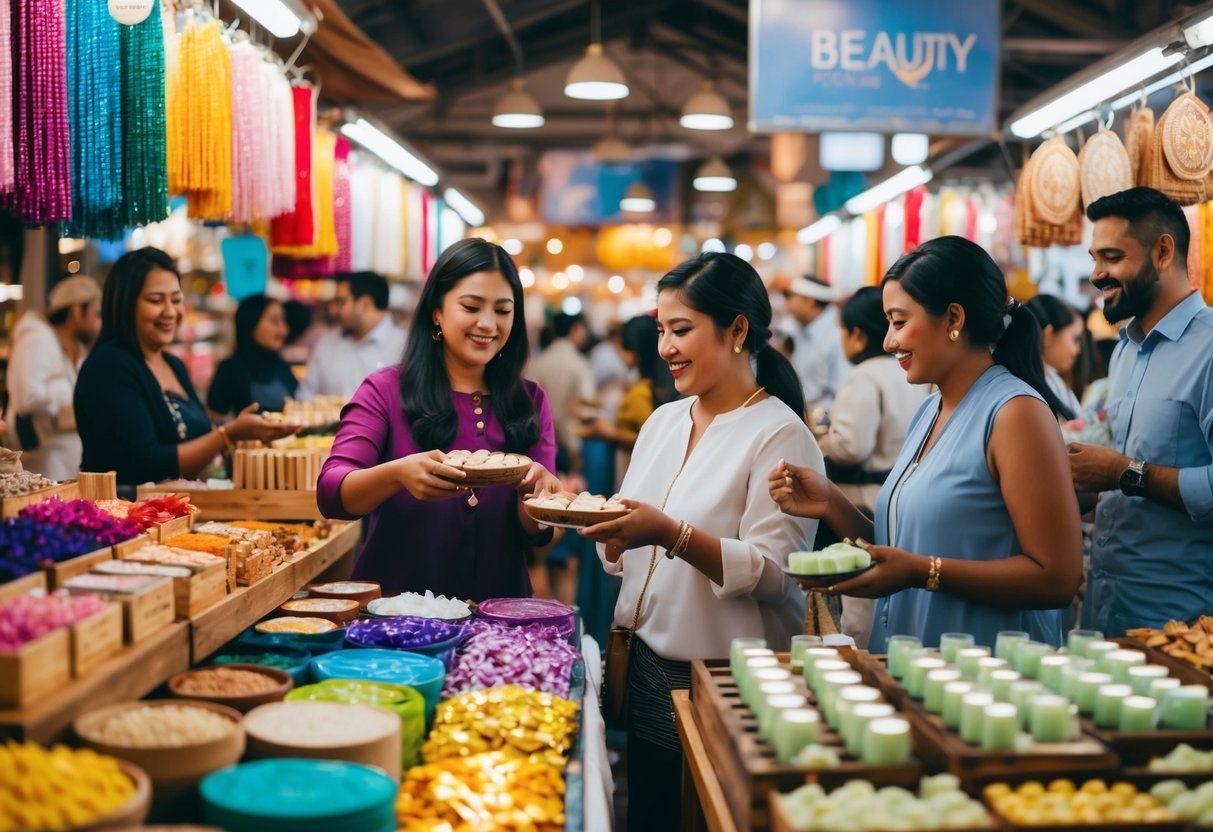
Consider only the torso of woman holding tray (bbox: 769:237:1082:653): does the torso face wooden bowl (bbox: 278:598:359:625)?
yes

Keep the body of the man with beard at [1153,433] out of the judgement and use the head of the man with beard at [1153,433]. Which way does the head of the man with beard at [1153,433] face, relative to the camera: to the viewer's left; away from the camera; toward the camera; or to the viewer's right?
to the viewer's left

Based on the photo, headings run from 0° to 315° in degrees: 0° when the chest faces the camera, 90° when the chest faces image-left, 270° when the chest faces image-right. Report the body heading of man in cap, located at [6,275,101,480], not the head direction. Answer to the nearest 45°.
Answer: approximately 270°

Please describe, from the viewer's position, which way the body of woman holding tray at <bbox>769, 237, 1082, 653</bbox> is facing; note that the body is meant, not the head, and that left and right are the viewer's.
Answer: facing to the left of the viewer

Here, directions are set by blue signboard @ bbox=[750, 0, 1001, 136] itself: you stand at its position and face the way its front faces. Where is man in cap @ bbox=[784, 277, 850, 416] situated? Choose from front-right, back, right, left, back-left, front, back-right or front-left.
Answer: back

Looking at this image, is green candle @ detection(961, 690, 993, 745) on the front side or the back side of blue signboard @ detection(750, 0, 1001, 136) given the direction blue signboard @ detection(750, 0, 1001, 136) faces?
on the front side

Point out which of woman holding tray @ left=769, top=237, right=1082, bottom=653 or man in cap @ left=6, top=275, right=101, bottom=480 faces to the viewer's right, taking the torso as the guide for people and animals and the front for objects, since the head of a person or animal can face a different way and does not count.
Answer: the man in cap

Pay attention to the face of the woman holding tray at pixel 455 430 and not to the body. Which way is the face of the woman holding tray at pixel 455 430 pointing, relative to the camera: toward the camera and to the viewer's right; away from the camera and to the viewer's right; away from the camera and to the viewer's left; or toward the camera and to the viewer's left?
toward the camera and to the viewer's right

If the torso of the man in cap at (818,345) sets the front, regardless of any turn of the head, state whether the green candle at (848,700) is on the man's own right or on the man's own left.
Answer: on the man's own left

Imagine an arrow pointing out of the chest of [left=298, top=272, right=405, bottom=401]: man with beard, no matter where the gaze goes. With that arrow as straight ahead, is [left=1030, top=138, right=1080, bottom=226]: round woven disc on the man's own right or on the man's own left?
on the man's own left

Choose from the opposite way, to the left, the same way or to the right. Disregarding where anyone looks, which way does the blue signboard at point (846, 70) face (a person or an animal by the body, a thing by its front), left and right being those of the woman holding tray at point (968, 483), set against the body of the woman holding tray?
to the left

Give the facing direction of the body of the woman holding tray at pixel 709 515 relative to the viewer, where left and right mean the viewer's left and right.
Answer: facing the viewer and to the left of the viewer

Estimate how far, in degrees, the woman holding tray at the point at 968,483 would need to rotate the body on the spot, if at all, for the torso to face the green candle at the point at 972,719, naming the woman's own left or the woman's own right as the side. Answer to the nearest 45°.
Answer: approximately 90° to the woman's own left
